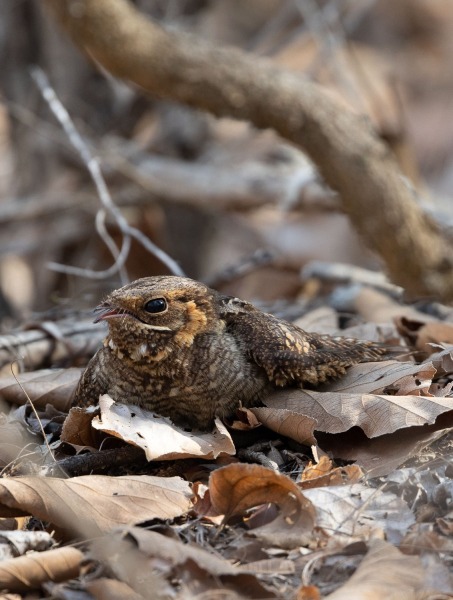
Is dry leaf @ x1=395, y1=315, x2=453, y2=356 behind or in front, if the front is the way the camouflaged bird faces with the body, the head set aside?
behind

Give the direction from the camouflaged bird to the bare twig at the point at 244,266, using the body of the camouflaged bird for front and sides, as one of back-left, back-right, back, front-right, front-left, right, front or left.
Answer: back-right

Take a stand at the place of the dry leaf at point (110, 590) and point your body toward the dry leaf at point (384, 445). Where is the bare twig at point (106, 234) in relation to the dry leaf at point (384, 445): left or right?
left

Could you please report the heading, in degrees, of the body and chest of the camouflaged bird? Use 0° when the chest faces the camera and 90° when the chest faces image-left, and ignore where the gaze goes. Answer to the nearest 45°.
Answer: approximately 45°

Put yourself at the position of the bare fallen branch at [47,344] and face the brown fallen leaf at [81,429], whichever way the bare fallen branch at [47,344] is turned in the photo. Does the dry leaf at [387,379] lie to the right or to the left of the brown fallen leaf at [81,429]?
left

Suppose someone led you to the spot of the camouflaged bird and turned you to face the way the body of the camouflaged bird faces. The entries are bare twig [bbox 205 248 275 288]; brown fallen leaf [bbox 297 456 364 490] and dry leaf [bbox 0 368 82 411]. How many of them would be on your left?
1

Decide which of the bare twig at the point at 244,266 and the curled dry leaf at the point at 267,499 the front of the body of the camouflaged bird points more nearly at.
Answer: the curled dry leaf

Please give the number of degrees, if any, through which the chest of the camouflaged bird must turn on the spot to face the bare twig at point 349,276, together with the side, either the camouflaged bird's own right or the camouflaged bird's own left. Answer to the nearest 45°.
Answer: approximately 135° to the camouflaged bird's own right
